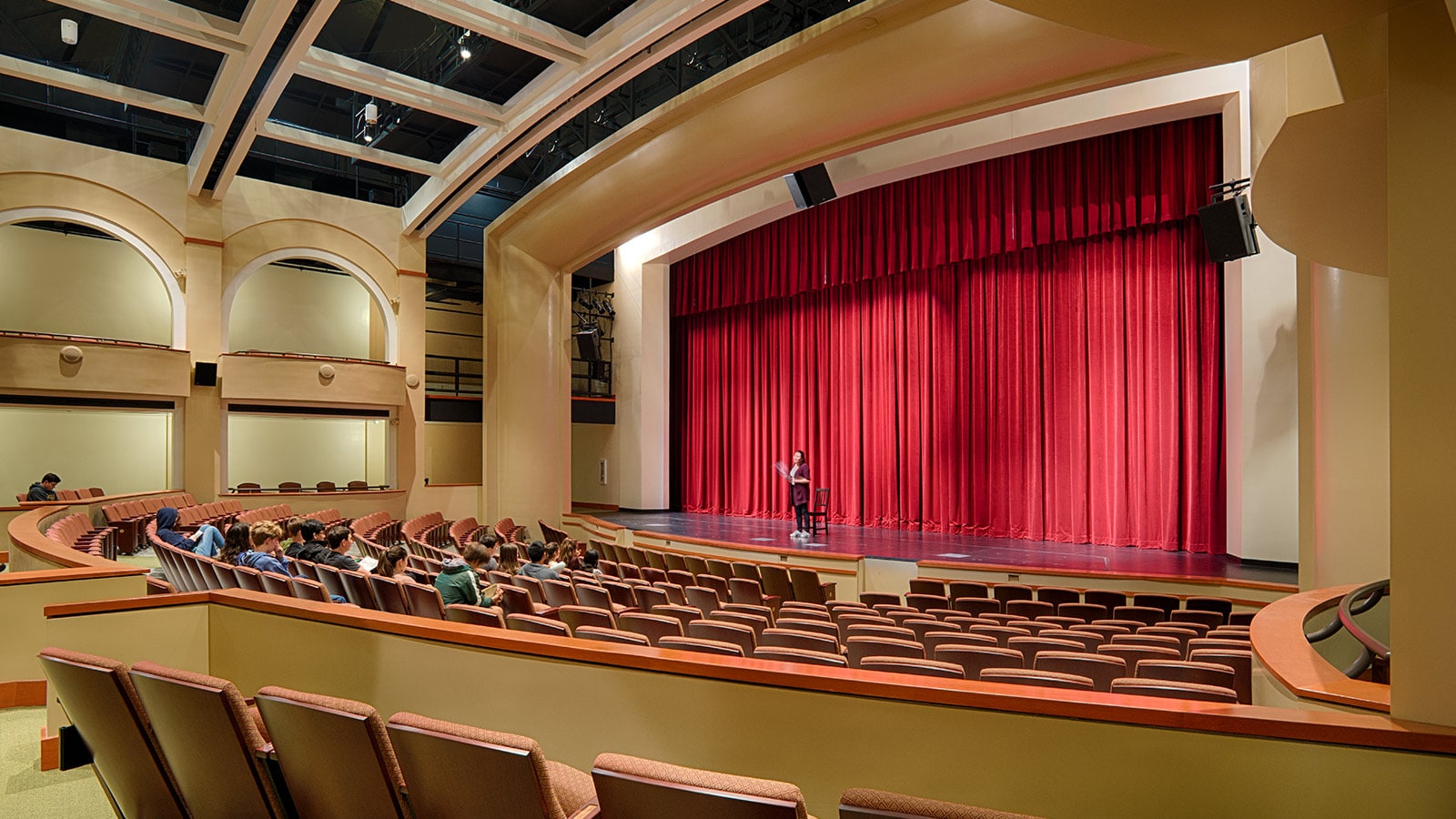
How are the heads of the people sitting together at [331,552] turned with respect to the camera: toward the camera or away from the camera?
away from the camera

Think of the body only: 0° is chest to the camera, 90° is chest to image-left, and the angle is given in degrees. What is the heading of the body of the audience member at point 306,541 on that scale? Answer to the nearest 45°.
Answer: approximately 225°

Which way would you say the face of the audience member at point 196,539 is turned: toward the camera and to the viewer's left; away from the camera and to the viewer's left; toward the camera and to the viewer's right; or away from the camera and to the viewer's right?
away from the camera and to the viewer's right

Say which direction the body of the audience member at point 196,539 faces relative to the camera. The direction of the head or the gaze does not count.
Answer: to the viewer's right

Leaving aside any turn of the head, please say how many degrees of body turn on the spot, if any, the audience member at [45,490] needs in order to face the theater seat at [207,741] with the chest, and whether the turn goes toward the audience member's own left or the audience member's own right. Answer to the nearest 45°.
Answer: approximately 90° to the audience member's own right

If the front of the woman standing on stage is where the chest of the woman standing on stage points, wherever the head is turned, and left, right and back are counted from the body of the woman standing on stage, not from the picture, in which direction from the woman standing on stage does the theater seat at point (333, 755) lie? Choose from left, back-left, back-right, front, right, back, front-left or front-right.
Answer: front-left

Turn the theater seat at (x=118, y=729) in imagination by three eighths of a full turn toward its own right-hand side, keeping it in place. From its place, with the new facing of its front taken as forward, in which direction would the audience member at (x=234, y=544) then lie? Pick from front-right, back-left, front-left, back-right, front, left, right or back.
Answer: back

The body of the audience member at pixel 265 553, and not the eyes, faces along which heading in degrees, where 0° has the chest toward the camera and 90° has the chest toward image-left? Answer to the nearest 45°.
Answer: approximately 225°

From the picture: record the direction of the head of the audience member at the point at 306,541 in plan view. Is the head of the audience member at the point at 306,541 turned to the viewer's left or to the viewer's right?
to the viewer's right

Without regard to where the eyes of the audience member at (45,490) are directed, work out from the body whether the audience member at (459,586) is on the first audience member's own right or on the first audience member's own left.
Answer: on the first audience member's own right

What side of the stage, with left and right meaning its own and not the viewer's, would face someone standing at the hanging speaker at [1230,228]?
left

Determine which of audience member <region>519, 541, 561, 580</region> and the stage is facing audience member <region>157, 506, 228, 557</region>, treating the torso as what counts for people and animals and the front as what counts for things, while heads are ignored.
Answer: the stage

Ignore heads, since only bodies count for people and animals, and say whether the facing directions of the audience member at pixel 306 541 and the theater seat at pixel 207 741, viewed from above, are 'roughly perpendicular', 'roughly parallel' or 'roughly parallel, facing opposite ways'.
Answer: roughly parallel

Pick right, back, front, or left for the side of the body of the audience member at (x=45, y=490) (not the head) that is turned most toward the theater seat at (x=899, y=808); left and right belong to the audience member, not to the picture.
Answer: right

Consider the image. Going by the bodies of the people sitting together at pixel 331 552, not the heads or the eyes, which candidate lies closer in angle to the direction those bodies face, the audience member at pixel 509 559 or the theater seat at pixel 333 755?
the audience member

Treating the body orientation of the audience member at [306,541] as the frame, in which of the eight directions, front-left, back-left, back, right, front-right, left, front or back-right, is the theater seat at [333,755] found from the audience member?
back-right

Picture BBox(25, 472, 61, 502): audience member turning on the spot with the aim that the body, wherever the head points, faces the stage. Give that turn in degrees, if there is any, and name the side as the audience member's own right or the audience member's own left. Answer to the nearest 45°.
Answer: approximately 45° to the audience member's own right

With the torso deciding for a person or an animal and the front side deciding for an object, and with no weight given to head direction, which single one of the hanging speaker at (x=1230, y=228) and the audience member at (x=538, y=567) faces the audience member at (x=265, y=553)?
the hanging speaker

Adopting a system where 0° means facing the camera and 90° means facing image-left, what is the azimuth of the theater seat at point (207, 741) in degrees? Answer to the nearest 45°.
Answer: approximately 225°

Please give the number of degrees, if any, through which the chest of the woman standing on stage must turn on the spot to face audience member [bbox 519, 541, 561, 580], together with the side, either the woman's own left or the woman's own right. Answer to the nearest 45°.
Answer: approximately 45° to the woman's own left

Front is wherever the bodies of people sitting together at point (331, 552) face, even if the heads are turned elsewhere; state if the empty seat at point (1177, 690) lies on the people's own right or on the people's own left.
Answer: on the people's own right
